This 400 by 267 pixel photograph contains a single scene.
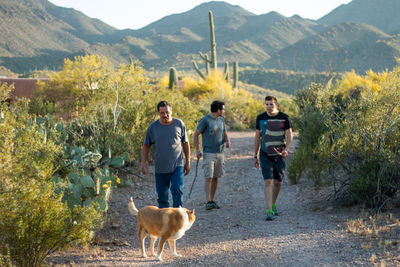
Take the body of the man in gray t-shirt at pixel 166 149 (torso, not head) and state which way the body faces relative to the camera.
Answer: toward the camera

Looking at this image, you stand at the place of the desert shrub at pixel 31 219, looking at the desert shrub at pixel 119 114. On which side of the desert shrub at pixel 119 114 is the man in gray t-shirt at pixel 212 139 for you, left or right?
right

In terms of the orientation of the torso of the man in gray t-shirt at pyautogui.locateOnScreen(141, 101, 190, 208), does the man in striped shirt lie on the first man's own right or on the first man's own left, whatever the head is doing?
on the first man's own left

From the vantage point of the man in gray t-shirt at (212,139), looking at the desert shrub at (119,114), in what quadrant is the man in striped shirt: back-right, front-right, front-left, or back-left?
back-right

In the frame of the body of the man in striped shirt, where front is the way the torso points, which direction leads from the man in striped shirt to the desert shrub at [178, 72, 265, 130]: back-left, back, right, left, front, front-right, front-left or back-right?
back

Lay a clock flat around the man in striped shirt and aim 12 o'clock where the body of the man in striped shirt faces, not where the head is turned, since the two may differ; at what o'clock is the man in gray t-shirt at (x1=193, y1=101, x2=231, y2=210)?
The man in gray t-shirt is roughly at 4 o'clock from the man in striped shirt.

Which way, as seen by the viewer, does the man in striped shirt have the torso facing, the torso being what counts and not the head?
toward the camera

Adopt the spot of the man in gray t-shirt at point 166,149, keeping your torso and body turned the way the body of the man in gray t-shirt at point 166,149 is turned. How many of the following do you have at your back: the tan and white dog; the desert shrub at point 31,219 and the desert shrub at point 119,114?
1

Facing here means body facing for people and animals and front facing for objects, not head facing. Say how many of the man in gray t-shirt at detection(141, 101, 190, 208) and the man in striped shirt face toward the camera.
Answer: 2

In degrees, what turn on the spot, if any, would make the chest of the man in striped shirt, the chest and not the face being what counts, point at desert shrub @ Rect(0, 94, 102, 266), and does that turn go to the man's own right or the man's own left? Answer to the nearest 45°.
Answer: approximately 45° to the man's own right

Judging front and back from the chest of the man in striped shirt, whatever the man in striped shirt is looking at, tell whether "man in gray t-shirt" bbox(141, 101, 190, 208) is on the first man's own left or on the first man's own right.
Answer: on the first man's own right

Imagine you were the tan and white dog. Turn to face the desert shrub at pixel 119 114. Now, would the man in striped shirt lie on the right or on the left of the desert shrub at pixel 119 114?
right
